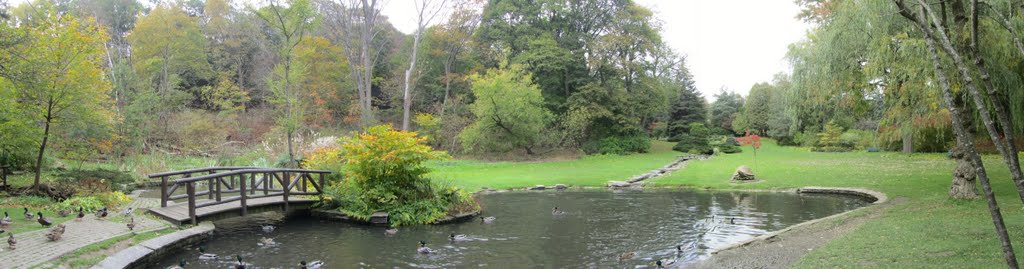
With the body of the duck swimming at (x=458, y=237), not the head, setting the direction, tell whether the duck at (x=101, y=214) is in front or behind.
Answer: in front

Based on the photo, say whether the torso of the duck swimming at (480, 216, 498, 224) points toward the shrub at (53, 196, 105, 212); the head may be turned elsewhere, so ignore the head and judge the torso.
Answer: yes

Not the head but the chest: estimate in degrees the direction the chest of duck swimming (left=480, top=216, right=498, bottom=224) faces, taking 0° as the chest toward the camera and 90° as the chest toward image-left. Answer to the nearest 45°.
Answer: approximately 90°

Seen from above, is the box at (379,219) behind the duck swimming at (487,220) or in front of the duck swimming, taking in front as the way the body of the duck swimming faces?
in front

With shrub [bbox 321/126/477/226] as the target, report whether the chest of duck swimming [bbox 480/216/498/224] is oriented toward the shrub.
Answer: yes

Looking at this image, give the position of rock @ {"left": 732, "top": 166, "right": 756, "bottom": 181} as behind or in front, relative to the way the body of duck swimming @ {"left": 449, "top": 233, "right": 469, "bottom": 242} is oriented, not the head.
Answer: behind

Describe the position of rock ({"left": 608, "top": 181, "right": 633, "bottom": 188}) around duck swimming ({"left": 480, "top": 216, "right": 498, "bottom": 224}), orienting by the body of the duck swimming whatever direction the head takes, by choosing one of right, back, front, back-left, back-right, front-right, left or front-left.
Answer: back-right

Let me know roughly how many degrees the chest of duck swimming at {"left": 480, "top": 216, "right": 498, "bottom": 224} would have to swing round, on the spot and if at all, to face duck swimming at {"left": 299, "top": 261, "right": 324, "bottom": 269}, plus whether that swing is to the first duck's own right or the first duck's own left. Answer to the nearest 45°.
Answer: approximately 45° to the first duck's own left

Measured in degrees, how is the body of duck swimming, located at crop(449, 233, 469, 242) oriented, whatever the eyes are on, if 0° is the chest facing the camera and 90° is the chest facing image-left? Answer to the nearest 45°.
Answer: approximately 90°
